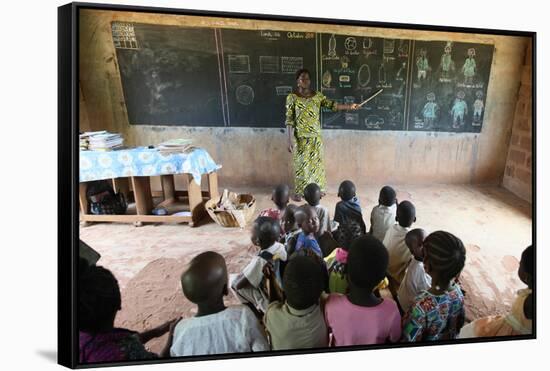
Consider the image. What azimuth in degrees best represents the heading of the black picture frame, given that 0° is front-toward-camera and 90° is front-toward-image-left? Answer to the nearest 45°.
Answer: approximately 315°
